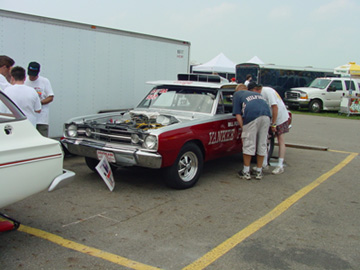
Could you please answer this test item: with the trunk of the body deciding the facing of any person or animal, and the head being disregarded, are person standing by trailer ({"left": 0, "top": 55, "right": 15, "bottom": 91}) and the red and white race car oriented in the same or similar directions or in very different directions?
very different directions

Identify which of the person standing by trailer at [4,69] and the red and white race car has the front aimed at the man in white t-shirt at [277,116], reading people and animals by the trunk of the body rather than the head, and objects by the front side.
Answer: the person standing by trailer

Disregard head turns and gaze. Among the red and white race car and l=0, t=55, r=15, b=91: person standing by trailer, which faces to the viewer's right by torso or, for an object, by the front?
the person standing by trailer

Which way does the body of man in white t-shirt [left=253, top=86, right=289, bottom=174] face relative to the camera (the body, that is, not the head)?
to the viewer's left

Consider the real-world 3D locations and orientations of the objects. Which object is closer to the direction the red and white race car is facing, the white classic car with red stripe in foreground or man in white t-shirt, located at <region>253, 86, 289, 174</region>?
the white classic car with red stripe in foreground

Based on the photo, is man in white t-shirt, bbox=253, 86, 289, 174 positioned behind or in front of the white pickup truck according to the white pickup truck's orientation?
in front

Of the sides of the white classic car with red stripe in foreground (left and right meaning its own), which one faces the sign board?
back

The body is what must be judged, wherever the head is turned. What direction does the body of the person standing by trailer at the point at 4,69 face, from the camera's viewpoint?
to the viewer's right

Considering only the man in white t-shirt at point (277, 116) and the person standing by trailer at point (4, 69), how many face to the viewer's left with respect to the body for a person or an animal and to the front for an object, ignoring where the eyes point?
1

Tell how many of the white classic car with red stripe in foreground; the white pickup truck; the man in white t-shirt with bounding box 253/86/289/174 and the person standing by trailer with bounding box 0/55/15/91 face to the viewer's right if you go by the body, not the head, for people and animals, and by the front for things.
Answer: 1

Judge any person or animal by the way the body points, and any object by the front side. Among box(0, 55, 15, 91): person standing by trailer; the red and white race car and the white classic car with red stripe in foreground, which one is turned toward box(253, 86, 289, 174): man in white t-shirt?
the person standing by trailer

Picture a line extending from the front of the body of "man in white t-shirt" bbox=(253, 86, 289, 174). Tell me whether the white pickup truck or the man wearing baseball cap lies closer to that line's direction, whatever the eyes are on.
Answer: the man wearing baseball cap

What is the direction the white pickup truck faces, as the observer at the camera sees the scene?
facing the viewer and to the left of the viewer

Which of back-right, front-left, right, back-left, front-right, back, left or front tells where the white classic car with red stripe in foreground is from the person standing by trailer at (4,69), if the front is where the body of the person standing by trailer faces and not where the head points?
right
